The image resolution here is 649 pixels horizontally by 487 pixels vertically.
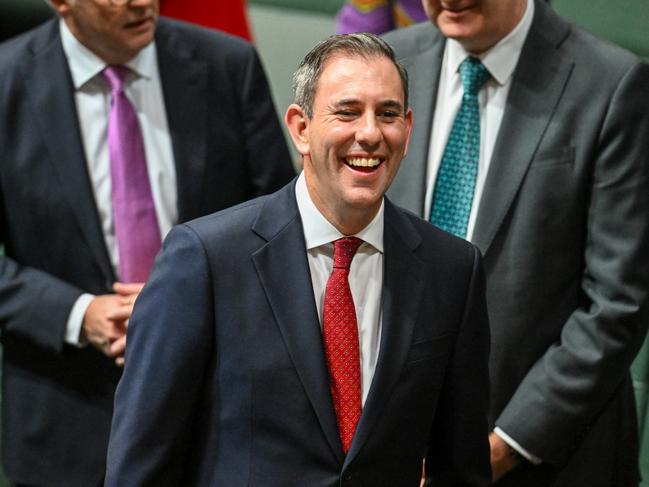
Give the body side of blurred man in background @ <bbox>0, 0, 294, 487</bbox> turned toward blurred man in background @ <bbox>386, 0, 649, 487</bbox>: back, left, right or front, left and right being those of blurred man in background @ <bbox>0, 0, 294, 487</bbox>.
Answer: left

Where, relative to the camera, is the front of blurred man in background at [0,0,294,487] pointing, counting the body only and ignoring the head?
toward the camera

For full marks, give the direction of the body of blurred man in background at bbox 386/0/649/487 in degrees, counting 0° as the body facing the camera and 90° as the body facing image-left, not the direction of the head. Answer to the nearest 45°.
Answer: approximately 45°

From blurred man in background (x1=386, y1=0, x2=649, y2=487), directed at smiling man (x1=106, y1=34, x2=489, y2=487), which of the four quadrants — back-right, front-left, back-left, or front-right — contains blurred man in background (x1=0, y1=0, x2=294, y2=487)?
front-right

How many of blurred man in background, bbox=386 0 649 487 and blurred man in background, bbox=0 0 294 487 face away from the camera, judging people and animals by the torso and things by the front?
0

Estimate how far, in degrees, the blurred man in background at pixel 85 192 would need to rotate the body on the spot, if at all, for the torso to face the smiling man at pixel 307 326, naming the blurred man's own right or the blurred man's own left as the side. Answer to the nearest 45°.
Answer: approximately 45° to the blurred man's own left

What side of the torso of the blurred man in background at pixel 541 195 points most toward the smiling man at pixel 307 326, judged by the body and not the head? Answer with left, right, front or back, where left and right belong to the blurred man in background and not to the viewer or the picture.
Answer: front

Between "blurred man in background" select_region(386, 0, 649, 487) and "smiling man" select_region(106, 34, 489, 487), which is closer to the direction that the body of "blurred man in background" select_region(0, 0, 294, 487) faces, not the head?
the smiling man

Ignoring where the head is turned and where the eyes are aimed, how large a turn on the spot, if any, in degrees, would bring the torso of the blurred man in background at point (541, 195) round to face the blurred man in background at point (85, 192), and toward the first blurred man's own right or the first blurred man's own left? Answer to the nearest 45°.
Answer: approximately 45° to the first blurred man's own right

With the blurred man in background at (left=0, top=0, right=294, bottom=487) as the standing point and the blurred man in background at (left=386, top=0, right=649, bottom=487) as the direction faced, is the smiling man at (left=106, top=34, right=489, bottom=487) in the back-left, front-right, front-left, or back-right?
front-right

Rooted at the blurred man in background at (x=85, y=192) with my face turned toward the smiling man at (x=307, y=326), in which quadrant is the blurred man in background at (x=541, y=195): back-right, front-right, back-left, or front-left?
front-left
